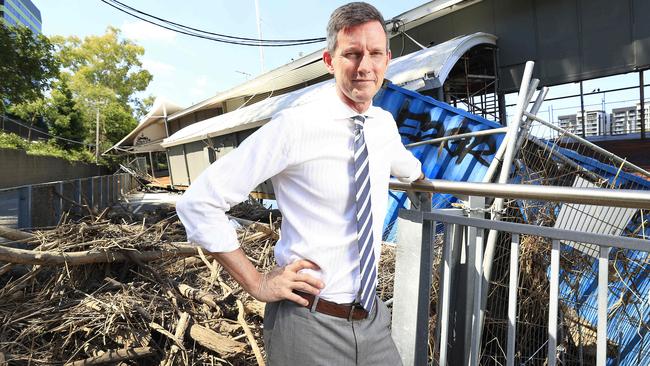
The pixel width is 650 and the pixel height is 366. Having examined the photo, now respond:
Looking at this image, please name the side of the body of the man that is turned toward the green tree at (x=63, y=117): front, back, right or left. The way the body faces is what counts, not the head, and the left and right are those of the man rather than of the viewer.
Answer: back

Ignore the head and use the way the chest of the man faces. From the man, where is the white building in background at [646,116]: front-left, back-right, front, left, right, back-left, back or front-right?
left

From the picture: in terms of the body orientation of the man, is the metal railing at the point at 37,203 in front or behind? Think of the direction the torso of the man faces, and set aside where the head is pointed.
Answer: behind

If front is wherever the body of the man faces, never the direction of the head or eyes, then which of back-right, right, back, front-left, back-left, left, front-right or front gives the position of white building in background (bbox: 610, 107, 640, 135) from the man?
left

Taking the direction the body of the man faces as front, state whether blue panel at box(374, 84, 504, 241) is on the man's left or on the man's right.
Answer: on the man's left

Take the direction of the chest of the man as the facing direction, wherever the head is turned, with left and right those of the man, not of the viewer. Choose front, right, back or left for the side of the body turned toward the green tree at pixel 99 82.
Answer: back

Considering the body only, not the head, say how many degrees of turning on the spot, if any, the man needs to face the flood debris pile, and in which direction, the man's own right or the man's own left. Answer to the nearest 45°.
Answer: approximately 180°

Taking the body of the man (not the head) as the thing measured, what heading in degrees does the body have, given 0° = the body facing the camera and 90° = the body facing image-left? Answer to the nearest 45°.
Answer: approximately 315°

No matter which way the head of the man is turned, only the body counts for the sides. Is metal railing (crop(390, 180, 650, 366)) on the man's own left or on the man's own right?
on the man's own left

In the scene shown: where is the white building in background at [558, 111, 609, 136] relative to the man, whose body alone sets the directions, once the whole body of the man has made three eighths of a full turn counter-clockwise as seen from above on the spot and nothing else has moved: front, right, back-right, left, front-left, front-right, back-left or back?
front-right

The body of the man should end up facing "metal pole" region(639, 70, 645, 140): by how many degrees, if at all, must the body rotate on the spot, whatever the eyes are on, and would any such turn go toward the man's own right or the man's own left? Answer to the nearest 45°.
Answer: approximately 90° to the man's own left
